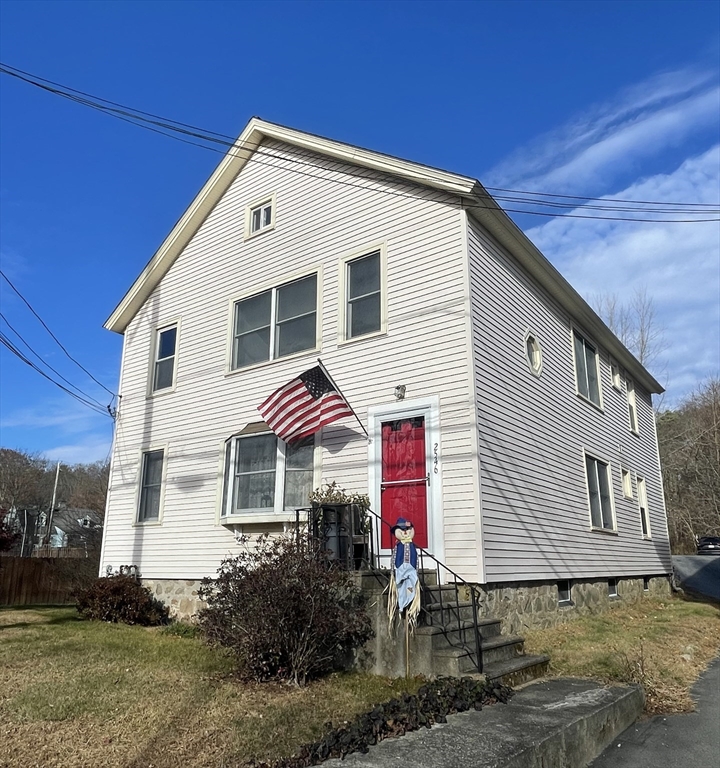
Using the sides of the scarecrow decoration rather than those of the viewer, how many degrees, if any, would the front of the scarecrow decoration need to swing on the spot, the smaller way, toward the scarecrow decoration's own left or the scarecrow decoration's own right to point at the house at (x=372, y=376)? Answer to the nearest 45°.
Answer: approximately 180°

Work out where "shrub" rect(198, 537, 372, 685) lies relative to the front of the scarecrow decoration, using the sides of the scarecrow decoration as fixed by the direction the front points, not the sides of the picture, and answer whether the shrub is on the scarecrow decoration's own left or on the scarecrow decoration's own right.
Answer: on the scarecrow decoration's own right

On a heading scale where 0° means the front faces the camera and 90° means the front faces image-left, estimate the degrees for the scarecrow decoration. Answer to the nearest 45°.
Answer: approximately 0°

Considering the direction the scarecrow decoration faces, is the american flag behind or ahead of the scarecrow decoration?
behind

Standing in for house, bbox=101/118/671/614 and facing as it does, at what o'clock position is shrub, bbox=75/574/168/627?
The shrub is roughly at 2 o'clock from the house.

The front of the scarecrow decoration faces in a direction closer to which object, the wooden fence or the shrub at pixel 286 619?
the shrub

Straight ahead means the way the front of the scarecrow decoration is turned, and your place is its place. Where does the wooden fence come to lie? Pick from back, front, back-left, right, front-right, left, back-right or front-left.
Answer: back-right

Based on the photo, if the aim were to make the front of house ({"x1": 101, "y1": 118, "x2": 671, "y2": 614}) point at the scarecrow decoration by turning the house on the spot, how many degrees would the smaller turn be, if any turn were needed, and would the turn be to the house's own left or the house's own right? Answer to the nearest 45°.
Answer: approximately 45° to the house's own left
